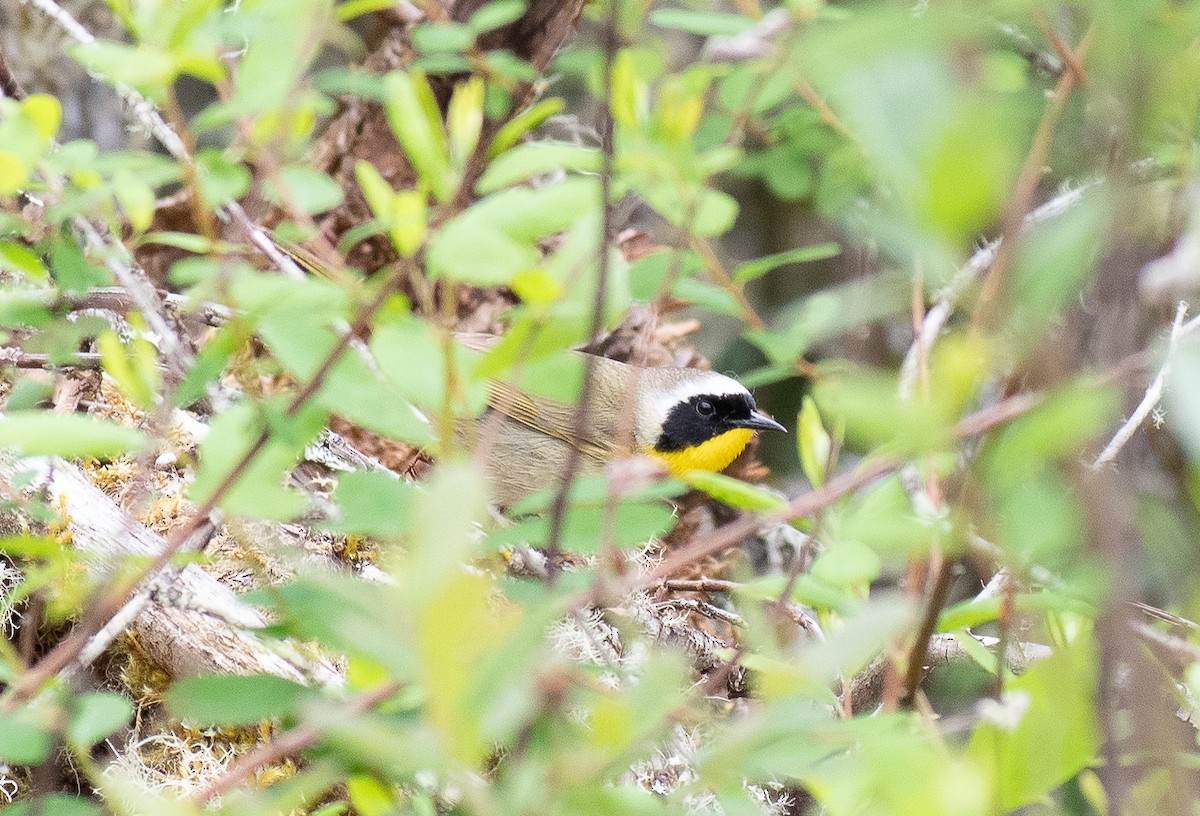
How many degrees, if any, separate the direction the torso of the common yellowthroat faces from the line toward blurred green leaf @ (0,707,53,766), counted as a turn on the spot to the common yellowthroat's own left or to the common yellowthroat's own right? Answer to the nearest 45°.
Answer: approximately 90° to the common yellowthroat's own right

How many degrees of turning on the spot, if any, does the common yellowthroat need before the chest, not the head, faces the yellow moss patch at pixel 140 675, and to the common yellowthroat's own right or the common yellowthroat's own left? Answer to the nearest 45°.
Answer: approximately 135° to the common yellowthroat's own right

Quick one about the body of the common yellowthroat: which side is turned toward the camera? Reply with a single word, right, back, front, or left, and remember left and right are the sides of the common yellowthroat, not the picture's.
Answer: right

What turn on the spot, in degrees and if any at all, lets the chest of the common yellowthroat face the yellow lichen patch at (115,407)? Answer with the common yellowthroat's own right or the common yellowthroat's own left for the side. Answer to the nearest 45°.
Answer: approximately 135° to the common yellowthroat's own right

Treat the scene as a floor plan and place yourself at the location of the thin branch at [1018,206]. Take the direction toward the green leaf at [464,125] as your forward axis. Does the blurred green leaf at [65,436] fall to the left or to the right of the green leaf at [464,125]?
left

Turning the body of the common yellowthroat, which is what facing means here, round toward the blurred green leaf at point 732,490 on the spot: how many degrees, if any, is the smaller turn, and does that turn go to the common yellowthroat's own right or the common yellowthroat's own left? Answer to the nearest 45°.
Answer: approximately 90° to the common yellowthroat's own right

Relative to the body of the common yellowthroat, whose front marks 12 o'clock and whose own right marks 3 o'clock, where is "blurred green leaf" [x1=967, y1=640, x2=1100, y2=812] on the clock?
The blurred green leaf is roughly at 3 o'clock from the common yellowthroat.

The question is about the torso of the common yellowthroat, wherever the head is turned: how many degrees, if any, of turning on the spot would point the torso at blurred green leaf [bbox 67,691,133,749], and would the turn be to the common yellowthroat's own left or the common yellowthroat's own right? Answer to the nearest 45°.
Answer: approximately 90° to the common yellowthroat's own right
